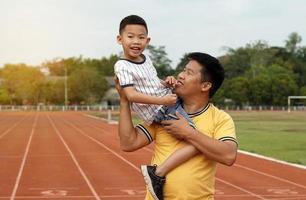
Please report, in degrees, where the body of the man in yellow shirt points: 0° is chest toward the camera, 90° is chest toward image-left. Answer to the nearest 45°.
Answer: approximately 45°
